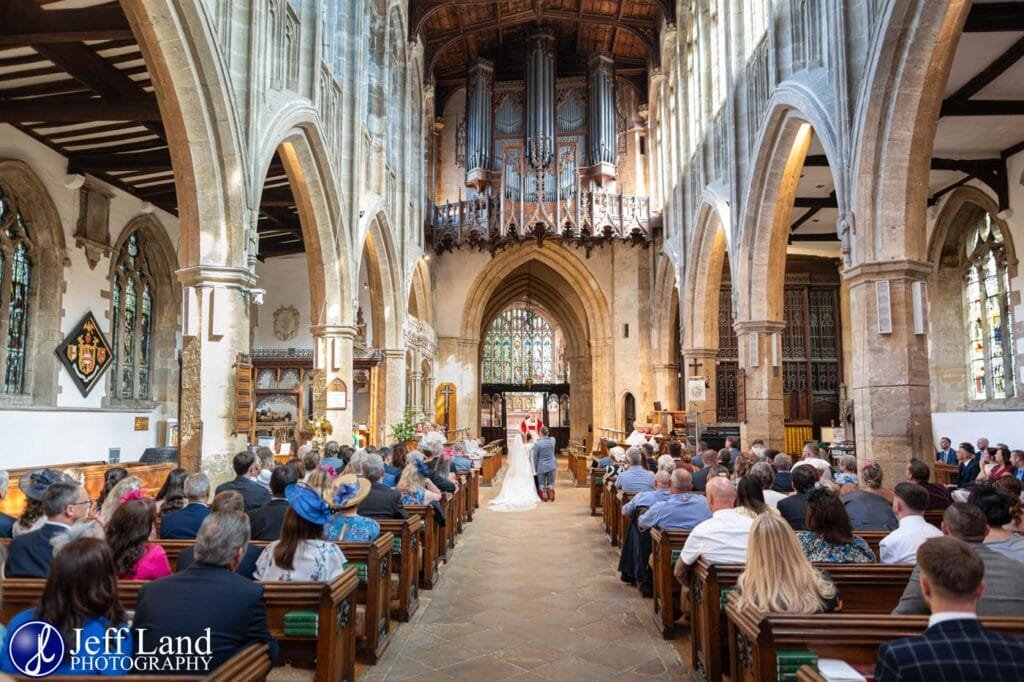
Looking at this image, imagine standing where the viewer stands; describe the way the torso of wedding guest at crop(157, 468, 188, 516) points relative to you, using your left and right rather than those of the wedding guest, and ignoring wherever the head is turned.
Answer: facing away from the viewer and to the right of the viewer

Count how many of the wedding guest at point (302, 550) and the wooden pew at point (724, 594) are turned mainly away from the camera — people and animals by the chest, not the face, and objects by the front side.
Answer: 2

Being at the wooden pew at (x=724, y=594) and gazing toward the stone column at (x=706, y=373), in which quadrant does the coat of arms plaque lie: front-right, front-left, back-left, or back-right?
front-left

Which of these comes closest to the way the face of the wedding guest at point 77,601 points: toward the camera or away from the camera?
away from the camera

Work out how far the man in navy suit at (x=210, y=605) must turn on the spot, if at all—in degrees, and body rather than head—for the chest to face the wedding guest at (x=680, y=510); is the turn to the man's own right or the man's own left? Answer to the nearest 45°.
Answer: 0° — they already face them

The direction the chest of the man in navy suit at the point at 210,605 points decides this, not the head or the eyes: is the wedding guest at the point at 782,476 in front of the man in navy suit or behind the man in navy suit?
in front

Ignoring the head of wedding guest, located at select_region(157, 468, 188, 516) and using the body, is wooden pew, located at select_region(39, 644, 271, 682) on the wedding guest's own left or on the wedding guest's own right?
on the wedding guest's own right

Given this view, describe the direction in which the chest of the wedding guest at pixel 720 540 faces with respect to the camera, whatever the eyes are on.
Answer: away from the camera

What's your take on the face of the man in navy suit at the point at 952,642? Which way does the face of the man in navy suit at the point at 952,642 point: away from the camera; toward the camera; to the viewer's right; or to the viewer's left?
away from the camera

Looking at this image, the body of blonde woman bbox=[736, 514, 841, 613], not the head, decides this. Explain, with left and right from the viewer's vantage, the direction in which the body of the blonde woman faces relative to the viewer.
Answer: facing away from the viewer

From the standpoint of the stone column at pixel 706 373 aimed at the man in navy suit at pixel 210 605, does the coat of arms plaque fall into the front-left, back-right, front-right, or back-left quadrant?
front-right

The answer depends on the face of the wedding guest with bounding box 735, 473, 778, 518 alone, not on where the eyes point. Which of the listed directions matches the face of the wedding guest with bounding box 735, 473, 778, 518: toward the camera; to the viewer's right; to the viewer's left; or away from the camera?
away from the camera

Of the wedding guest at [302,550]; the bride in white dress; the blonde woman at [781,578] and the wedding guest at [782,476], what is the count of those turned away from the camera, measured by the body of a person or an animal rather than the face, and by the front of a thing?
4

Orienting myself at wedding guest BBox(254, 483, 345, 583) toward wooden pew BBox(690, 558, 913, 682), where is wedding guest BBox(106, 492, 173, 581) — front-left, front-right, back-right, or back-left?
back-right

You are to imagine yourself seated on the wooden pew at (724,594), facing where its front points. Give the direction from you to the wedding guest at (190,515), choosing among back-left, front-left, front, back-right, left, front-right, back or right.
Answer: left

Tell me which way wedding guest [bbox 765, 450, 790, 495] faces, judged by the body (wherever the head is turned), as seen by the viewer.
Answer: away from the camera

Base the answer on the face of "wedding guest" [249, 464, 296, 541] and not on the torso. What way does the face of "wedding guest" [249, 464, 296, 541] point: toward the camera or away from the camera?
away from the camera

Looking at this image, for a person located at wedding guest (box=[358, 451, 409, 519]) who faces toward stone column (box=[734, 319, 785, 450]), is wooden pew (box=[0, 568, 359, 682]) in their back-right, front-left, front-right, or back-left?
back-right

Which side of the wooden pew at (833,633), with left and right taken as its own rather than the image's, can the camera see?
back
